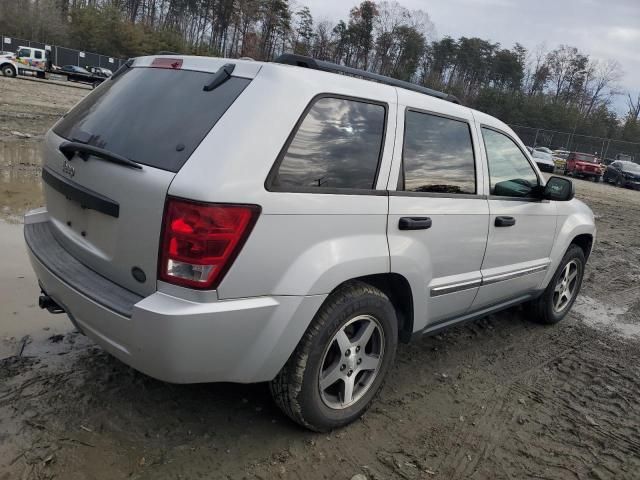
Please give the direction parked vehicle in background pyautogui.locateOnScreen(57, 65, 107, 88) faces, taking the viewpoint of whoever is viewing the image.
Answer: facing the viewer and to the right of the viewer

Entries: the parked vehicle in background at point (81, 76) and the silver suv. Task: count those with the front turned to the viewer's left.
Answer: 1

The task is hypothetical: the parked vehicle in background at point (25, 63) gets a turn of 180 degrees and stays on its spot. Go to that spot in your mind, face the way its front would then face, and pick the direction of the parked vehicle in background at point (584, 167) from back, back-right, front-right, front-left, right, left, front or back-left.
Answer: front-right

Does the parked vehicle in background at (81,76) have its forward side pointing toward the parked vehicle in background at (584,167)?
no

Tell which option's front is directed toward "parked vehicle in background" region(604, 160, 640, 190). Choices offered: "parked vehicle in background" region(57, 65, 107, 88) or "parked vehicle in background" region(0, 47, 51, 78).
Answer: "parked vehicle in background" region(57, 65, 107, 88)

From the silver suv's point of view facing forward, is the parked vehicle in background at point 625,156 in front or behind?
in front

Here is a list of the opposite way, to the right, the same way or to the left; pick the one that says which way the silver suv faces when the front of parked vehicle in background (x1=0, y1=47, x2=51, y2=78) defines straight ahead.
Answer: the opposite way

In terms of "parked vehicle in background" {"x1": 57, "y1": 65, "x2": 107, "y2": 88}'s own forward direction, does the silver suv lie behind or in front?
in front

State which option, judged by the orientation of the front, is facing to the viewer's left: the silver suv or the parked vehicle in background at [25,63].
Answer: the parked vehicle in background

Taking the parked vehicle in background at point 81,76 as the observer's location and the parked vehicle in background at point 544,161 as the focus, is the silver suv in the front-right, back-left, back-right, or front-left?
front-right

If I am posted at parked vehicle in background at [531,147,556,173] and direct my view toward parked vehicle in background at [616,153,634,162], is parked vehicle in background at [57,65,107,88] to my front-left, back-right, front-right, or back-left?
back-left

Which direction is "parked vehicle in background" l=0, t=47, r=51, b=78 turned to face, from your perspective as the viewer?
facing to the left of the viewer

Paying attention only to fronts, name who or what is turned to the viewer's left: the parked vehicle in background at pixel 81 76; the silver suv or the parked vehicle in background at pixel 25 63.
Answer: the parked vehicle in background at pixel 25 63
